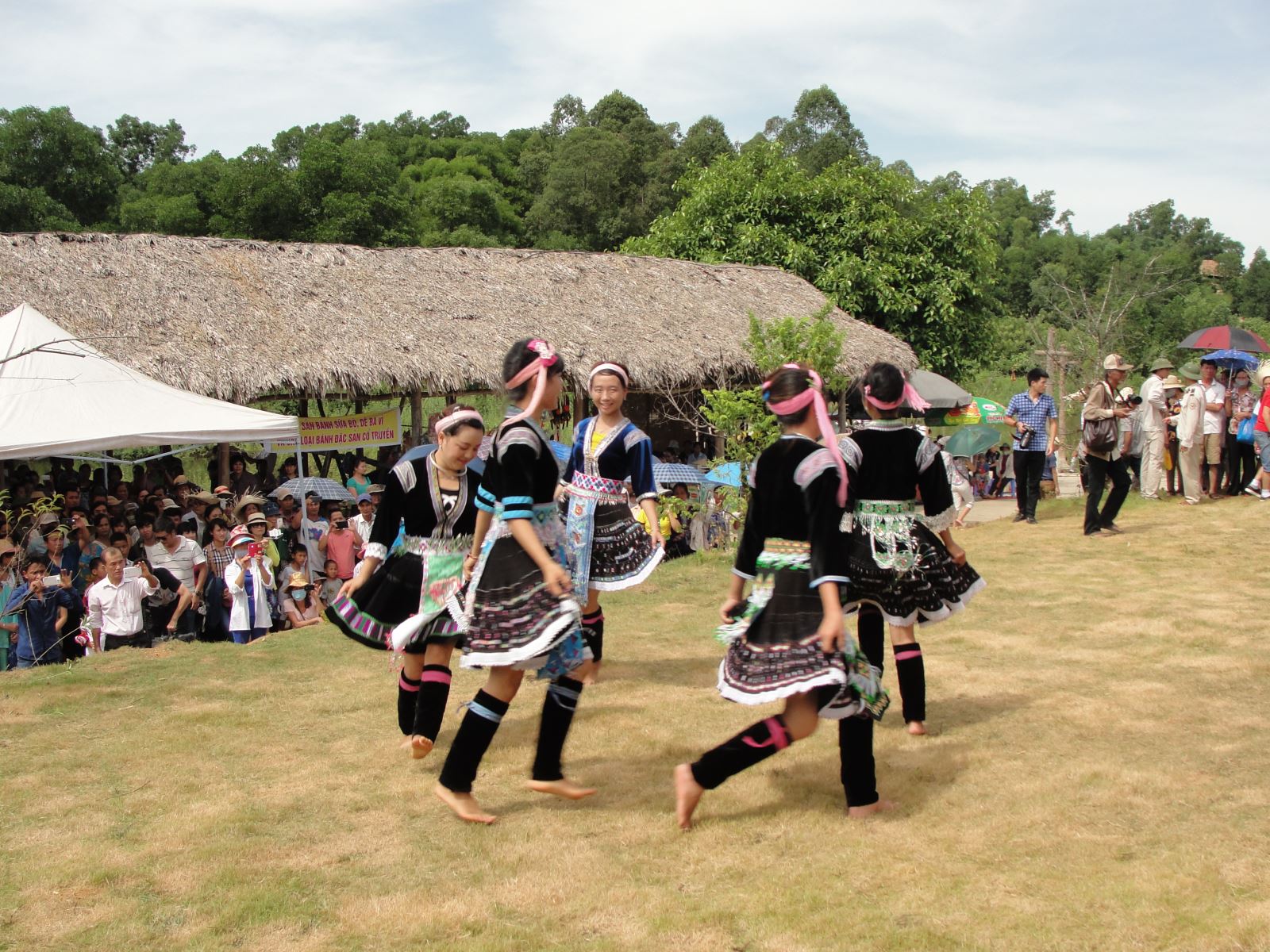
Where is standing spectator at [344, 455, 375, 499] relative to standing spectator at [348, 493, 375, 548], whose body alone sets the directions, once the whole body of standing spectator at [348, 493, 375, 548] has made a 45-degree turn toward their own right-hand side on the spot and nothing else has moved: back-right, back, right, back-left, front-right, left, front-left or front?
back-right

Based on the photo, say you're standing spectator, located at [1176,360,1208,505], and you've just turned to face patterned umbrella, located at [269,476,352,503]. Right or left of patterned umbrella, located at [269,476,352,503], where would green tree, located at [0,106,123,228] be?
right

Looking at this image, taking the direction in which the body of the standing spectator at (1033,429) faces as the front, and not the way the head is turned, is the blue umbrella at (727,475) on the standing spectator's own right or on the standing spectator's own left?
on the standing spectator's own right

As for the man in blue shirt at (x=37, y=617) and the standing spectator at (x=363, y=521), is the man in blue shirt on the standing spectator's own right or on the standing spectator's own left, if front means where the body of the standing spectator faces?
on the standing spectator's own right

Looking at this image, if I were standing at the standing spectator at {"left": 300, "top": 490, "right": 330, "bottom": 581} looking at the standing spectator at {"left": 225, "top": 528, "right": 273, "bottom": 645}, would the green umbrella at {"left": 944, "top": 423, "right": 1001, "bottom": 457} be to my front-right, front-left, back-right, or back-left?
back-left

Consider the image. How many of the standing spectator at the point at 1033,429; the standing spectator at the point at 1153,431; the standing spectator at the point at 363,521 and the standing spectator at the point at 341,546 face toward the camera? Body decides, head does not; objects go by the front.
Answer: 3
